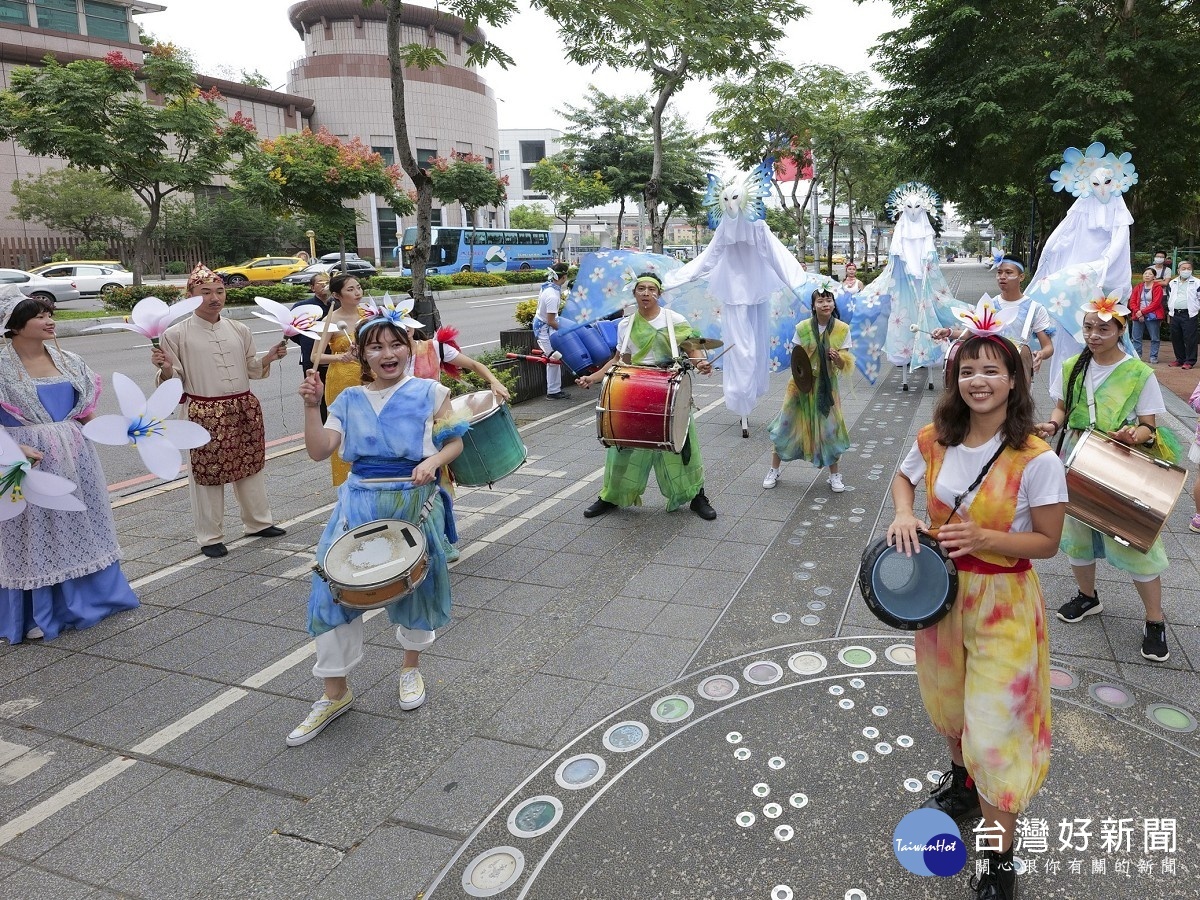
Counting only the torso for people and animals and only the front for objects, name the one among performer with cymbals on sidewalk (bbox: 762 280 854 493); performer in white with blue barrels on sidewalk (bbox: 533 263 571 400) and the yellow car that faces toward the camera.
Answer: performer with cymbals on sidewalk (bbox: 762 280 854 493)

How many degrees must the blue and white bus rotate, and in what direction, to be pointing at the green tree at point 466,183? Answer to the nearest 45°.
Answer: approximately 45° to its left

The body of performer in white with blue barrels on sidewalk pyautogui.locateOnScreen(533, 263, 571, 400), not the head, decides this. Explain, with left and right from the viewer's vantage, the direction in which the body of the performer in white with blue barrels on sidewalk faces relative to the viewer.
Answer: facing to the right of the viewer

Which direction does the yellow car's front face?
to the viewer's left

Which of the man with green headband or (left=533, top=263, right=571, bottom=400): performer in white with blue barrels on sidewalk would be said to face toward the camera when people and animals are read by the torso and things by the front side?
the man with green headband

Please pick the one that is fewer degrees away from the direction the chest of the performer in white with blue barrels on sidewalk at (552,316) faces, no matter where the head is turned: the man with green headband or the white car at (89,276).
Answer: the man with green headband

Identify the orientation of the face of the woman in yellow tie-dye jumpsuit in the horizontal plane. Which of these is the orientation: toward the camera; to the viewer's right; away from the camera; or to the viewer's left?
toward the camera

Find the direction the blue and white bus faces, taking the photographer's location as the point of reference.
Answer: facing the viewer and to the left of the viewer

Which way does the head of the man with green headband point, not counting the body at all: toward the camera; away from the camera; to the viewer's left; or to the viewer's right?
toward the camera

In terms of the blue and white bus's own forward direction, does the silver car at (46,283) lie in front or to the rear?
in front

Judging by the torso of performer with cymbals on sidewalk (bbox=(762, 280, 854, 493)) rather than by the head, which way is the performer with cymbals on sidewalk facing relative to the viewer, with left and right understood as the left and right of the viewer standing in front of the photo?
facing the viewer

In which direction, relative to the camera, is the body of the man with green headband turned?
toward the camera

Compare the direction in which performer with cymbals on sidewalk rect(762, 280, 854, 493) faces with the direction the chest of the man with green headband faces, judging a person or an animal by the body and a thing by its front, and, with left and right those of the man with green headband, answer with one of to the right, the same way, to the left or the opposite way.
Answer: the same way

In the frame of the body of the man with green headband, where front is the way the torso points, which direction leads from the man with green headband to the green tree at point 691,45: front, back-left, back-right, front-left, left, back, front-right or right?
back

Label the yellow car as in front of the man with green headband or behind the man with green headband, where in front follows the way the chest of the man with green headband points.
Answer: behind
